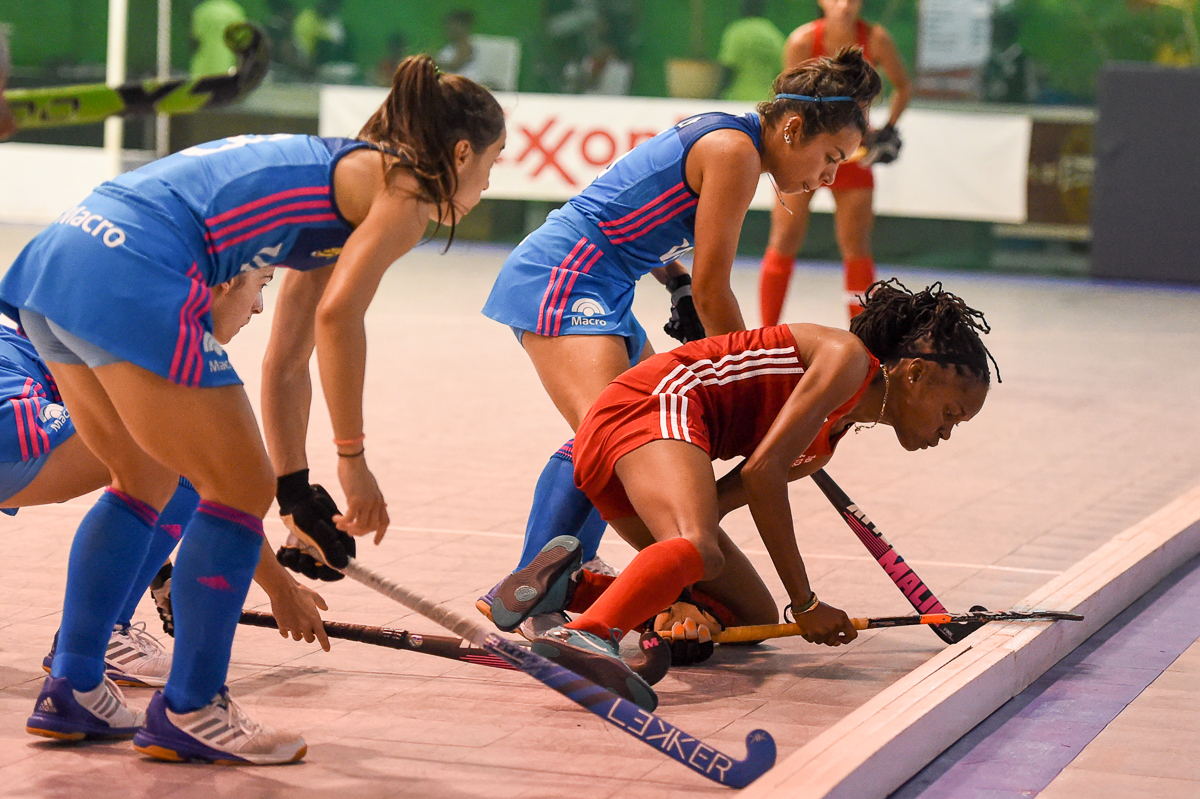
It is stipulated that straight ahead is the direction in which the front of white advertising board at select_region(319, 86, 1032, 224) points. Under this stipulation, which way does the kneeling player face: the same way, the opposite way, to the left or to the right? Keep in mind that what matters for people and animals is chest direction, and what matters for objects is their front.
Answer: to the left

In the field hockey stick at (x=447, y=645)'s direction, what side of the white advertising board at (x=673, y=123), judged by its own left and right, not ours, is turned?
front

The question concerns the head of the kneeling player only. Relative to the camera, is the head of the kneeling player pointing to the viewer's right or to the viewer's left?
to the viewer's right

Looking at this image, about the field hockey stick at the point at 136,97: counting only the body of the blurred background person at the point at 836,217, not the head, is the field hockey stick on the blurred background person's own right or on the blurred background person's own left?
on the blurred background person's own right

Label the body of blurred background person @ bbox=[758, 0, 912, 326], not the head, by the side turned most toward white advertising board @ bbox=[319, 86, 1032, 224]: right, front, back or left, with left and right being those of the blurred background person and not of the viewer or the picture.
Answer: back

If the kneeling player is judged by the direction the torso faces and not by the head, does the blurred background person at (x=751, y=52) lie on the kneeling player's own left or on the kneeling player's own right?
on the kneeling player's own left

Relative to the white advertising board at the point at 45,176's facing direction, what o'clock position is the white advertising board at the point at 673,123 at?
the white advertising board at the point at 673,123 is roughly at 10 o'clock from the white advertising board at the point at 45,176.

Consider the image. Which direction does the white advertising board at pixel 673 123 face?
toward the camera

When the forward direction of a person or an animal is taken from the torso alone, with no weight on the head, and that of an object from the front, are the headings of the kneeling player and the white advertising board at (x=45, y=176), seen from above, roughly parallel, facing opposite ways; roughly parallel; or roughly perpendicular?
roughly perpendicular

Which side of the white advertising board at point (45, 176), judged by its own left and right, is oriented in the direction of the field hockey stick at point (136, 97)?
front

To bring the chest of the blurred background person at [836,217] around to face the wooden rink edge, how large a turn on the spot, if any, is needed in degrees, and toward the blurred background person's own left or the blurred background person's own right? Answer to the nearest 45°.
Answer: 0° — they already face it

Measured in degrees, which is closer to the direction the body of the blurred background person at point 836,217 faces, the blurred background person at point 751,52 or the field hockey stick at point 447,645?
the field hockey stick

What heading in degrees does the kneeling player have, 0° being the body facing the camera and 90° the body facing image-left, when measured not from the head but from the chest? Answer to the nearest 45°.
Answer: approximately 270°

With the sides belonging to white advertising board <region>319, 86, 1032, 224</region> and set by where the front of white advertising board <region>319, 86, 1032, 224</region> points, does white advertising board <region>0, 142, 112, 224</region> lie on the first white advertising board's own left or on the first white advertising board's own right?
on the first white advertising board's own right

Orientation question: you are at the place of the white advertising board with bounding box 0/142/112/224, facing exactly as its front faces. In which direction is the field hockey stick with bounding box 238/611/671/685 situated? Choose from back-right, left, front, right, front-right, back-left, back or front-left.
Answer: front

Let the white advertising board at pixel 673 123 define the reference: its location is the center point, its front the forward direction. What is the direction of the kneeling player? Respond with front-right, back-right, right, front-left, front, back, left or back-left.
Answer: front
